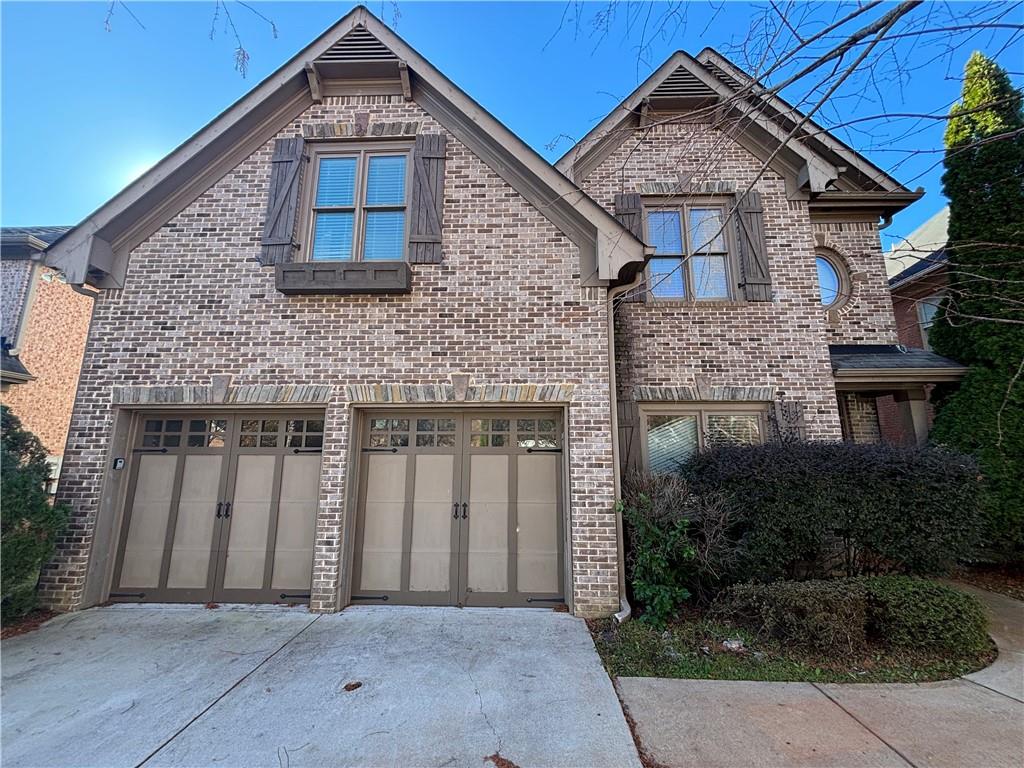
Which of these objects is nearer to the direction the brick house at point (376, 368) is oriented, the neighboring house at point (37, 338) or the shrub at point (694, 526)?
the shrub

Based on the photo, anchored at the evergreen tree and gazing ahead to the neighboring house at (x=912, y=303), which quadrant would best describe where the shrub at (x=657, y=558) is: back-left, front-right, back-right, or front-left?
back-left

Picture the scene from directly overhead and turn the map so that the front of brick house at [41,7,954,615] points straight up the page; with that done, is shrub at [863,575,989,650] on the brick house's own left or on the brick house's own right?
on the brick house's own left

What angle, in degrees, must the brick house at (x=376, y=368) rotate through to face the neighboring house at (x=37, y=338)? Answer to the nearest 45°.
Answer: approximately 135° to its right

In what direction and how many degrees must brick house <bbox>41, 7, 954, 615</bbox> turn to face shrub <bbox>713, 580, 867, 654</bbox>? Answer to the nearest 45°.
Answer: approximately 90° to its left

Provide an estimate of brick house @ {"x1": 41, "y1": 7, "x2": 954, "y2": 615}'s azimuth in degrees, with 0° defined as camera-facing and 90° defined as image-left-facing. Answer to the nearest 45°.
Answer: approximately 0°

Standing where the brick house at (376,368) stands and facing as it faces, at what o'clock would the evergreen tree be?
The evergreen tree is roughly at 9 o'clock from the brick house.

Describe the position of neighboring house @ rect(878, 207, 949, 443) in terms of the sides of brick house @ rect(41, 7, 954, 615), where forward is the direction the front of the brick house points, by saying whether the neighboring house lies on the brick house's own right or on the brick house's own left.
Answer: on the brick house's own left

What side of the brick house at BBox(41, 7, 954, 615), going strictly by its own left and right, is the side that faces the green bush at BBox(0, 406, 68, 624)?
right
